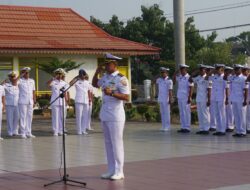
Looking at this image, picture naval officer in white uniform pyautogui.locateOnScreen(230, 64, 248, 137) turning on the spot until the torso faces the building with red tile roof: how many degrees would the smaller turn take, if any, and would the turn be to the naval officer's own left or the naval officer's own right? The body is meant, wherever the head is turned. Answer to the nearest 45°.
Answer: approximately 90° to the naval officer's own right

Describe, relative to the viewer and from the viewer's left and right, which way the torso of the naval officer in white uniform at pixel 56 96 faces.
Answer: facing the viewer

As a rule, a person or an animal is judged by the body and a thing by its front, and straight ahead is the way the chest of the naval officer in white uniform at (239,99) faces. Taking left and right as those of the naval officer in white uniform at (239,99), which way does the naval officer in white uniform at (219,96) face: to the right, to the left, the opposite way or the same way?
the same way

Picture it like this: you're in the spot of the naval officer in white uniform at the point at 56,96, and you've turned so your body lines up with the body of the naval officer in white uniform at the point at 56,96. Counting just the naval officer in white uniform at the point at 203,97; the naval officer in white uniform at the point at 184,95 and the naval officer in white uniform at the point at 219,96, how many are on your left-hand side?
3

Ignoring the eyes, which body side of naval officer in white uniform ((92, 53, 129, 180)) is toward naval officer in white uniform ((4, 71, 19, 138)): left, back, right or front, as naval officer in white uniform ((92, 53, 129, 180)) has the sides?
right

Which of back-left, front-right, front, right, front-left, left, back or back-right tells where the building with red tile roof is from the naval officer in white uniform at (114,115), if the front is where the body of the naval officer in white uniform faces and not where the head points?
back-right

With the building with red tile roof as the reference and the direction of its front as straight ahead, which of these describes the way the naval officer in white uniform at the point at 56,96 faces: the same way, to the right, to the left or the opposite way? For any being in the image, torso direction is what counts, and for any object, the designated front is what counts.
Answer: the same way

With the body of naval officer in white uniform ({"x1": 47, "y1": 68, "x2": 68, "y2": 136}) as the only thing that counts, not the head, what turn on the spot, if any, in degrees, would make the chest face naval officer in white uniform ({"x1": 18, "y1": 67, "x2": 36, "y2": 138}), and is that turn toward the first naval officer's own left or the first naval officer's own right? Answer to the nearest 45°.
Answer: approximately 90° to the first naval officer's own right

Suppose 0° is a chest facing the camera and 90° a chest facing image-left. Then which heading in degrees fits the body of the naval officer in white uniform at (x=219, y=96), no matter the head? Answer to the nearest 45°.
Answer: approximately 45°

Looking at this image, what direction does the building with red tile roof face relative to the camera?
toward the camera

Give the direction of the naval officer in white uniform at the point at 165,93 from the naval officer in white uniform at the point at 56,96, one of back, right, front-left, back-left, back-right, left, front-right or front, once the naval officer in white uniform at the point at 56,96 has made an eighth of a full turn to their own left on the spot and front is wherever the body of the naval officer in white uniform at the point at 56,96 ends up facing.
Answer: front-left

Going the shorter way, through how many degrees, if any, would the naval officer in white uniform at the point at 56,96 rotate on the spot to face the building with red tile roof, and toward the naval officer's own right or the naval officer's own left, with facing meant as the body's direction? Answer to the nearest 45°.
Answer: approximately 180°

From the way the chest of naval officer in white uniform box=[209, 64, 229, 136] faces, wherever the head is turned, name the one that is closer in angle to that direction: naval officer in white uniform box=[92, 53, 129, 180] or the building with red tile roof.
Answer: the naval officer in white uniform

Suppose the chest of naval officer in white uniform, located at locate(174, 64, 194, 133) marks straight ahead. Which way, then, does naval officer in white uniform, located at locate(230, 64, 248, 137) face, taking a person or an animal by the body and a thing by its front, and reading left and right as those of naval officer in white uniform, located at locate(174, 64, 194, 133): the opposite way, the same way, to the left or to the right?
the same way

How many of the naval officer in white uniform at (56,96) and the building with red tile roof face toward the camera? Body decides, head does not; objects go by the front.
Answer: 2

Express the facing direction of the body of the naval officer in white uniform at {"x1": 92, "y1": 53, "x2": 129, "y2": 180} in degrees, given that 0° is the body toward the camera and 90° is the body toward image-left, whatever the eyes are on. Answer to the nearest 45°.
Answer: approximately 45°
